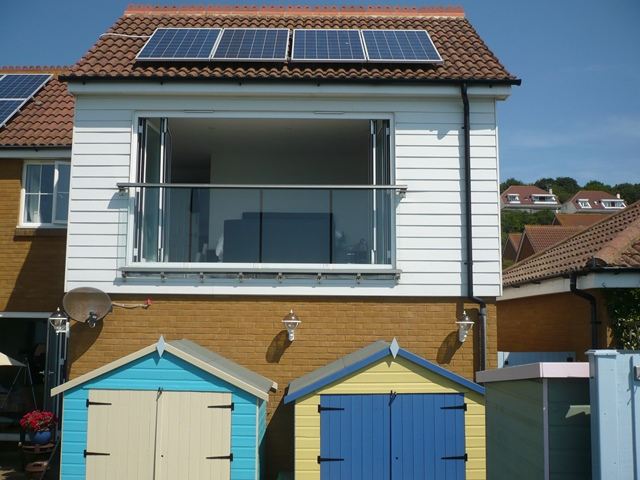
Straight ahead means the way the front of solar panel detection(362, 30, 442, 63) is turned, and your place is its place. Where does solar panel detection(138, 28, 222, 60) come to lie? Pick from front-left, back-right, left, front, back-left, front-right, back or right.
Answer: right

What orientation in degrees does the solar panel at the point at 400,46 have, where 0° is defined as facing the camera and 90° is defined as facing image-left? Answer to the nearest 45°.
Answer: approximately 0°
